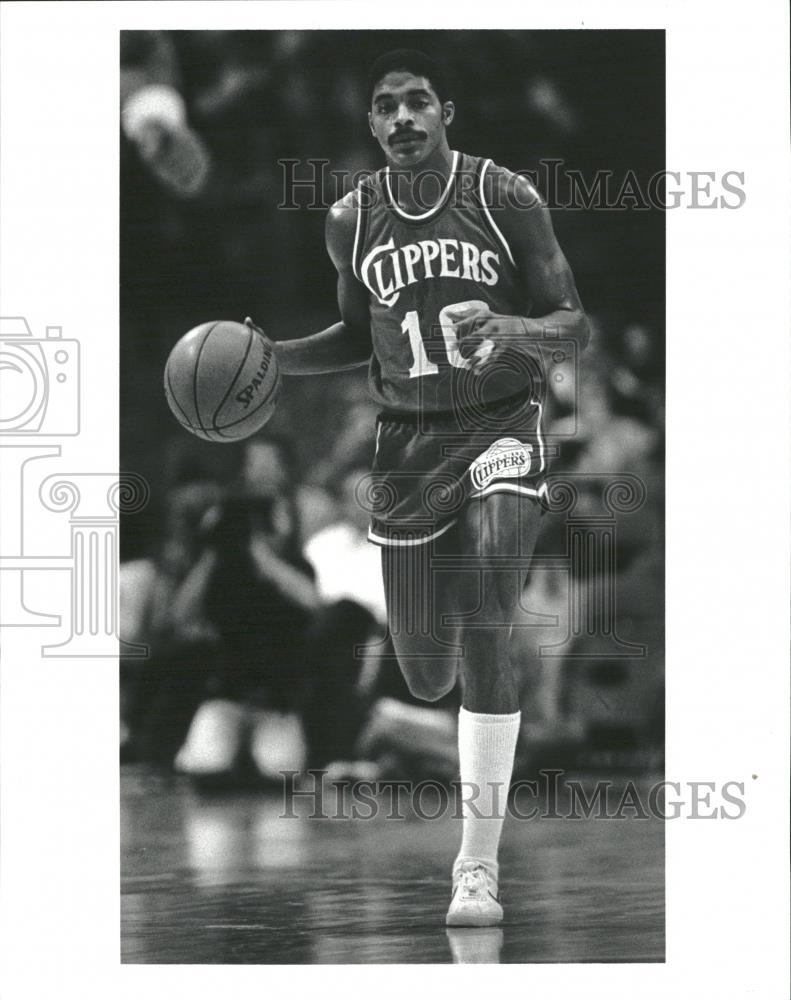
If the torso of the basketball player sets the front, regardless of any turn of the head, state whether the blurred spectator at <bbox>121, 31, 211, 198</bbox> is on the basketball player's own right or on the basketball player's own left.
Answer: on the basketball player's own right

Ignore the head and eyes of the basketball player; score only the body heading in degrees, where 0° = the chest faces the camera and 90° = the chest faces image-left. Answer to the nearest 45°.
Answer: approximately 0°
